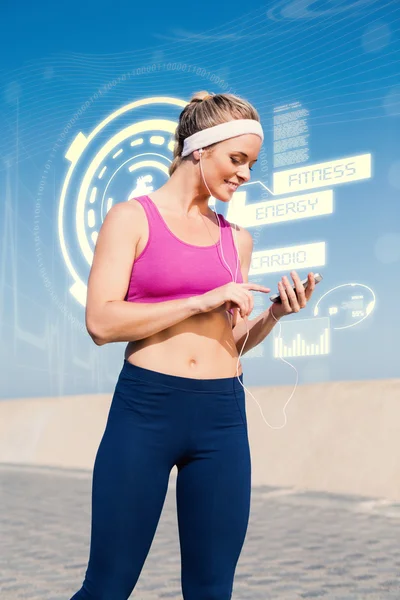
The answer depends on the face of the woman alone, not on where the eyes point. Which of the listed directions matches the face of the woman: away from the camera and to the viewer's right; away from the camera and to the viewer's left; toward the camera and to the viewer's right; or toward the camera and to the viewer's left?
toward the camera and to the viewer's right

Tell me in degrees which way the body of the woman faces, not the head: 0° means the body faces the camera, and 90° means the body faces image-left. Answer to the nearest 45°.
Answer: approximately 315°
